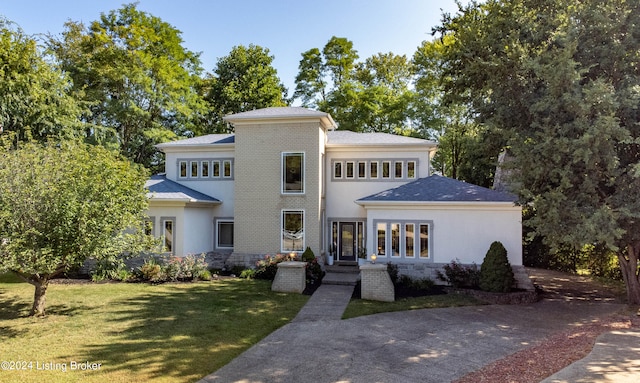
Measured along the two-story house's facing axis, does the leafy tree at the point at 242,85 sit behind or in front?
behind

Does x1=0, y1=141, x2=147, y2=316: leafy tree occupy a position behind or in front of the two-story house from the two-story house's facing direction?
in front

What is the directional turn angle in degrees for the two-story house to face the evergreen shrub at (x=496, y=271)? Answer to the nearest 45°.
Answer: approximately 45° to its left

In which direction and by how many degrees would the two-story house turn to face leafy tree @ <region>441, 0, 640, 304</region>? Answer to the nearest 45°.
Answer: approximately 45° to its left

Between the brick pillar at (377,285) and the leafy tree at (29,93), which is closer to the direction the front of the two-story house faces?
the brick pillar

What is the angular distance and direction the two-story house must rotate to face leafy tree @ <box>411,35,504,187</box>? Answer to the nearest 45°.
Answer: approximately 135° to its left

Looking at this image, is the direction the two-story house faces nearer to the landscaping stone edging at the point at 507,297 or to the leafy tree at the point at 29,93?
the landscaping stone edging

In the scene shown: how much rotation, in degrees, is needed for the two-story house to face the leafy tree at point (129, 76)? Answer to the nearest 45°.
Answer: approximately 135° to its right

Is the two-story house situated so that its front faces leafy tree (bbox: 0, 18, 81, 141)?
no

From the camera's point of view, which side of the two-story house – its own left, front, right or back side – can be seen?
front

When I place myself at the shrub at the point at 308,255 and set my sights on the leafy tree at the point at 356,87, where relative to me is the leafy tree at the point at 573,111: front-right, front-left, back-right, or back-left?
back-right

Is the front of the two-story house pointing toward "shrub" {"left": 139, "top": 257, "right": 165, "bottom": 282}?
no

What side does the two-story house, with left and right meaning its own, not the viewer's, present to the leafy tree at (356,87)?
back
